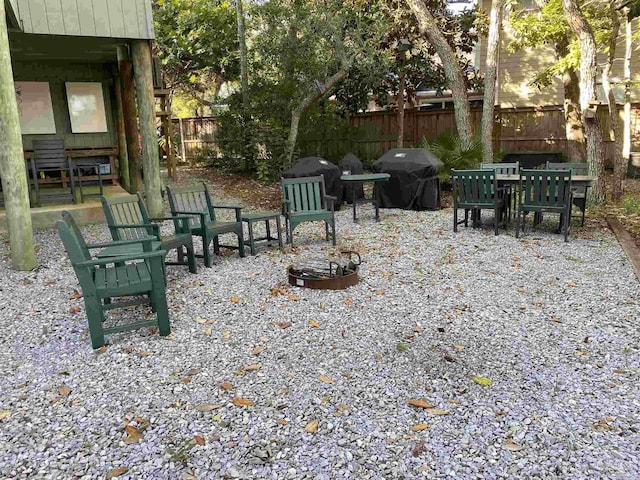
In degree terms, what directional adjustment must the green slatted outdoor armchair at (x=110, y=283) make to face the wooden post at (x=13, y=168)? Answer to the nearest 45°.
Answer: approximately 90° to its left

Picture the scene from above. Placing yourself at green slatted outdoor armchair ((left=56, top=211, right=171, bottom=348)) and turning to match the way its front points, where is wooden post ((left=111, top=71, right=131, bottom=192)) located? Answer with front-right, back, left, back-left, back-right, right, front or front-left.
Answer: left

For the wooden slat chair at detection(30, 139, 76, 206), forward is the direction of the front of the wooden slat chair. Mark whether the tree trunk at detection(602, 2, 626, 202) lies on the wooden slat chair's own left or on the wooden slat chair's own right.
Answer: on the wooden slat chair's own left

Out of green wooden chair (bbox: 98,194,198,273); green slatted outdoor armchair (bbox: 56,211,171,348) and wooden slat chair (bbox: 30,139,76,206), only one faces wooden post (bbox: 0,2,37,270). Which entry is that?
the wooden slat chair

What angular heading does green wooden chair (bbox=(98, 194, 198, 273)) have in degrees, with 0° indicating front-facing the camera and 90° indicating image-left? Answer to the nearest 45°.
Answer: approximately 315°

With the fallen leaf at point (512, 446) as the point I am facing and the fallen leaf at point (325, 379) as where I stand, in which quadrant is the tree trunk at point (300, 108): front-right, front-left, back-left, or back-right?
back-left

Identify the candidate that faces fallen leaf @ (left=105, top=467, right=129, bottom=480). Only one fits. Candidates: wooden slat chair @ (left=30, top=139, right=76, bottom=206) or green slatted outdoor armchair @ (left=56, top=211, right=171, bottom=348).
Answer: the wooden slat chair

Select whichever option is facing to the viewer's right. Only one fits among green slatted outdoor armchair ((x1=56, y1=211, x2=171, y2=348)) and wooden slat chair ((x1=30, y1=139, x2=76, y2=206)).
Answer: the green slatted outdoor armchair

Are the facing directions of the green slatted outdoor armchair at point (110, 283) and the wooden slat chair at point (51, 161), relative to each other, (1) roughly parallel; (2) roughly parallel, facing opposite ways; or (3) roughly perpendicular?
roughly perpendicular

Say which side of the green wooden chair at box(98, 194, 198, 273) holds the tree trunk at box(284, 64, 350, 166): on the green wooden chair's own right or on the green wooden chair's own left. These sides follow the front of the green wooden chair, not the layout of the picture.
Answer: on the green wooden chair's own left

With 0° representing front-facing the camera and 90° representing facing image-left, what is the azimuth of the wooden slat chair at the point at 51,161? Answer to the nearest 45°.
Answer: approximately 0°

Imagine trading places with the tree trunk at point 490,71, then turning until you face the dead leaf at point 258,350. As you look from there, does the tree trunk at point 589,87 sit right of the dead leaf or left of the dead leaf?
left

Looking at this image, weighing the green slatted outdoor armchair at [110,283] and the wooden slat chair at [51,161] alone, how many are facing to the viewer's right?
1

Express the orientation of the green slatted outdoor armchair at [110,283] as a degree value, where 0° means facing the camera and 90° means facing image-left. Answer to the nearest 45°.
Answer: approximately 270°
